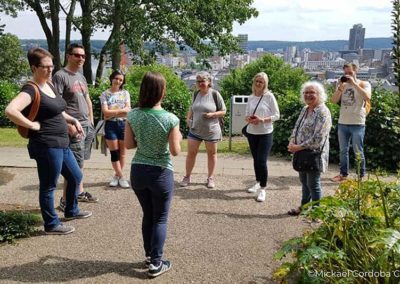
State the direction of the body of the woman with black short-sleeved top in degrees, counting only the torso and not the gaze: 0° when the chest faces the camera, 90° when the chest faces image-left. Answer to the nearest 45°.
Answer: approximately 315°

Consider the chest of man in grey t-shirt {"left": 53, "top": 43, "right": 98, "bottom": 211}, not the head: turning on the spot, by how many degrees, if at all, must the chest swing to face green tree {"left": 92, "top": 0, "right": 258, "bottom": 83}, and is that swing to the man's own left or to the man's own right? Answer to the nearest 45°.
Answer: approximately 135° to the man's own left

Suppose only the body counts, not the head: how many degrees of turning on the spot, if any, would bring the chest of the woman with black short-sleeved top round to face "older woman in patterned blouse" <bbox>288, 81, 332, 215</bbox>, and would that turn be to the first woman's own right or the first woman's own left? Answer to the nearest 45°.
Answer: approximately 45° to the first woman's own left

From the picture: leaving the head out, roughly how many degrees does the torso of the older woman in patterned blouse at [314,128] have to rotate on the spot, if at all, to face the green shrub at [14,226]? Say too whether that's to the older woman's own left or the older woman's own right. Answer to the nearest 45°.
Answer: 0° — they already face it

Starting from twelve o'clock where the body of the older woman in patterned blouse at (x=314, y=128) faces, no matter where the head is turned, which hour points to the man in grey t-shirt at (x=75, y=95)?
The man in grey t-shirt is roughly at 1 o'clock from the older woman in patterned blouse.

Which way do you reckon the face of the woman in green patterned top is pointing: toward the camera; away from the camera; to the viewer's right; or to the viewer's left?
away from the camera

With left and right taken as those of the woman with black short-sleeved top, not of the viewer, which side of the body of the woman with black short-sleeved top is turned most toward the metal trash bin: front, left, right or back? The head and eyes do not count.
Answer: left

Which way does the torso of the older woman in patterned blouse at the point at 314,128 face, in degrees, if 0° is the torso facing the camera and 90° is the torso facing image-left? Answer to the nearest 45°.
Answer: approximately 45°

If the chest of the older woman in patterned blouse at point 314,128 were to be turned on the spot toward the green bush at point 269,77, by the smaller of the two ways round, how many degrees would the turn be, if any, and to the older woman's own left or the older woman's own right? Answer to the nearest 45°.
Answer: approximately 135° to the older woman's own right

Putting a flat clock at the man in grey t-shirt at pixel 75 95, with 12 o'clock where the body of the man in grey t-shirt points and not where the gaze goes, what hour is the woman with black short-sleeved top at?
The woman with black short-sleeved top is roughly at 2 o'clock from the man in grey t-shirt.

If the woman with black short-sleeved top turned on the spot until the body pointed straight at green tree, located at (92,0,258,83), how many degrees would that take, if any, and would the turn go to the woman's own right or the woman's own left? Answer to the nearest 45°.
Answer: approximately 135° to the woman's own left

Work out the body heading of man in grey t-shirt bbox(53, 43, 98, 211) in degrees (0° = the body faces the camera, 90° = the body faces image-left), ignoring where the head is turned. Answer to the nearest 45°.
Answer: approximately 315°
